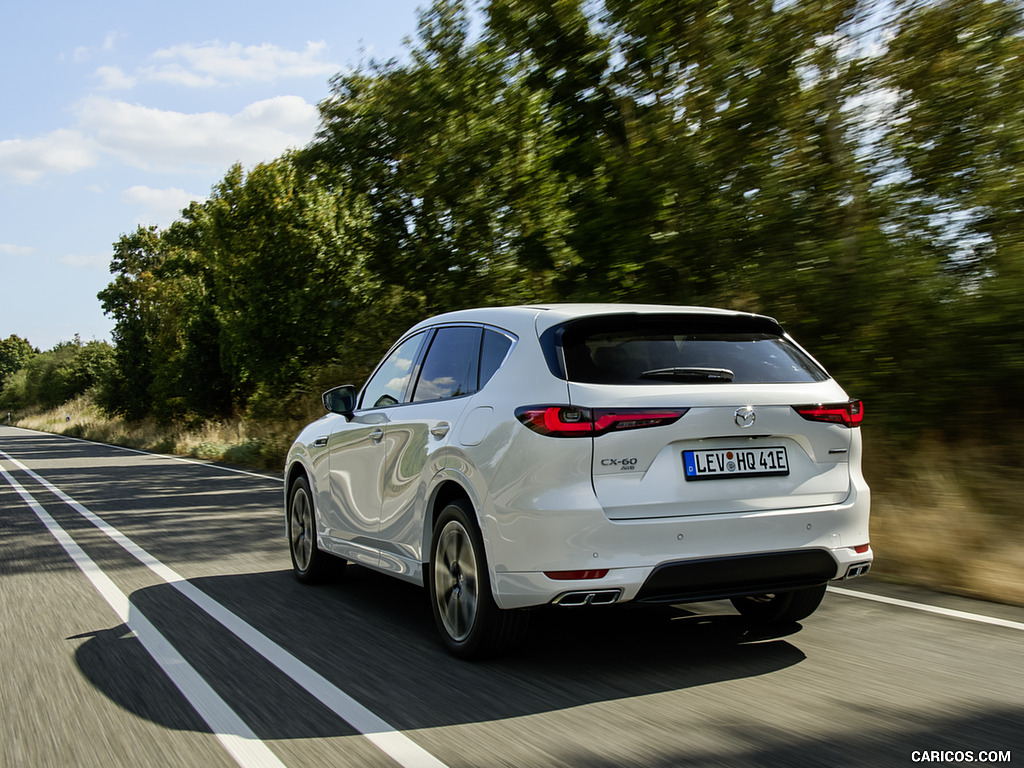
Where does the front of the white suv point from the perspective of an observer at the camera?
facing away from the viewer and to the left of the viewer
